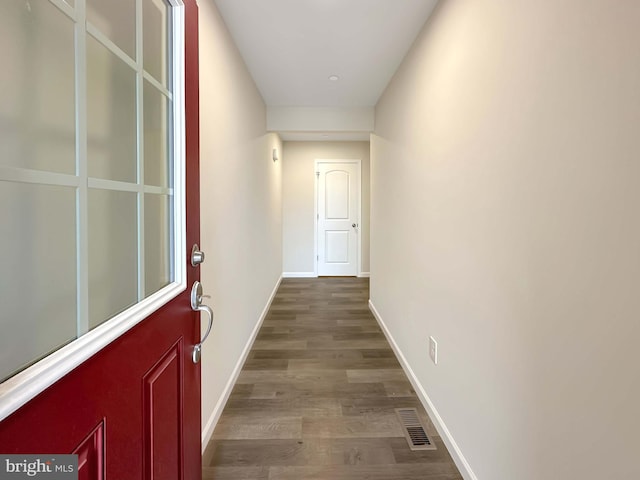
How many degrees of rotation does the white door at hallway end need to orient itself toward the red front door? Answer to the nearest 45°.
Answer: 0° — it already faces it

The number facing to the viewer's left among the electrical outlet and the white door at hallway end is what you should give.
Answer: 1

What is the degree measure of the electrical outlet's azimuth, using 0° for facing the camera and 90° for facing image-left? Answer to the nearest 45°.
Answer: approximately 90°

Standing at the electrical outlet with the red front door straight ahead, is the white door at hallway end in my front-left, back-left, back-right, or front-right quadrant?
back-right

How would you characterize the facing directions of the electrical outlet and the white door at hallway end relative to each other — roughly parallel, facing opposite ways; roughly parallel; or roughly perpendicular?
roughly perpendicular

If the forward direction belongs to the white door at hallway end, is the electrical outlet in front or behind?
in front

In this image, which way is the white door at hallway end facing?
toward the camera
